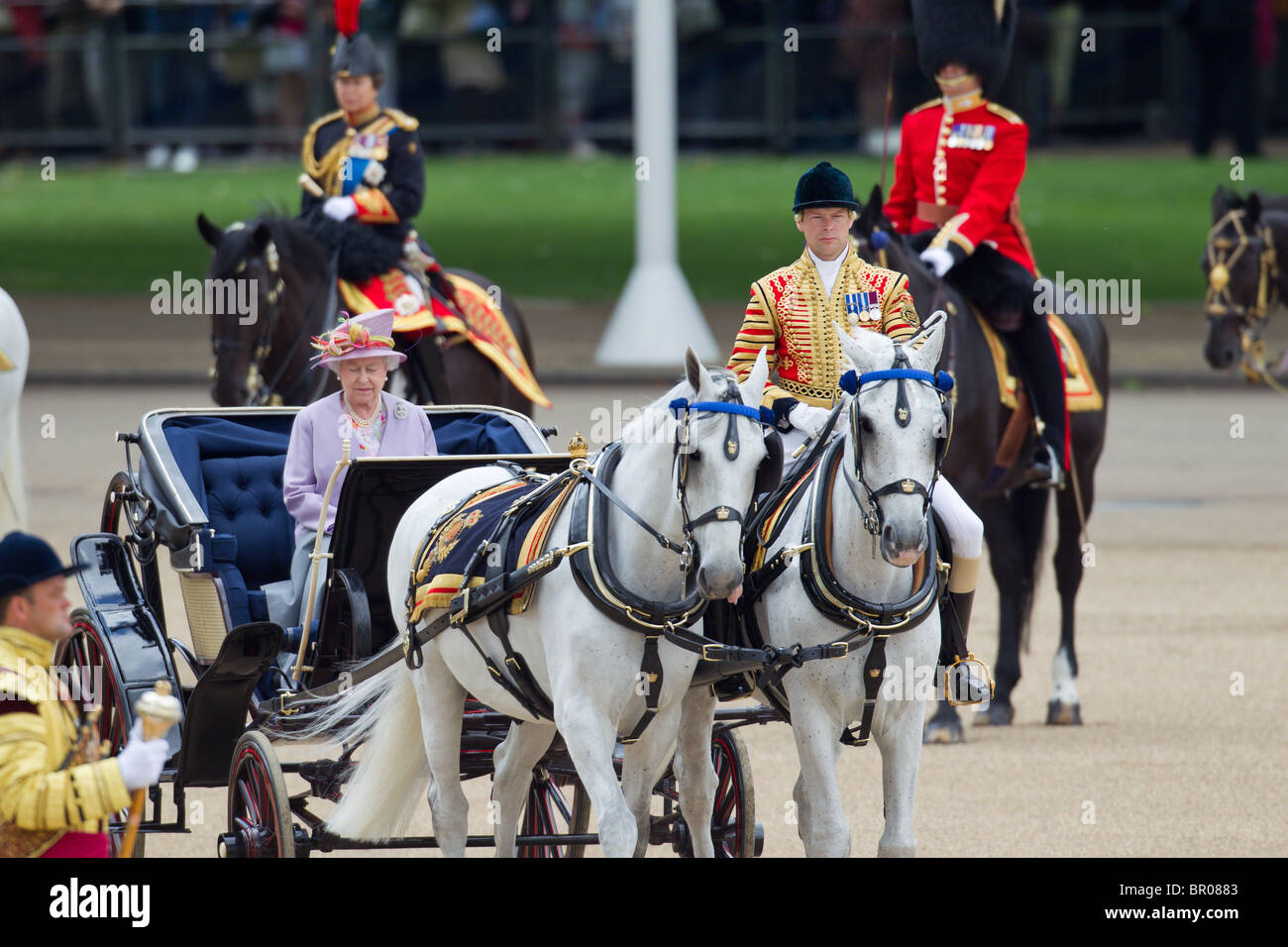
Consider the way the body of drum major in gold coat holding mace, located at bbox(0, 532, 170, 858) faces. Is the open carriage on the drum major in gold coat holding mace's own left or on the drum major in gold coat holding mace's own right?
on the drum major in gold coat holding mace's own left

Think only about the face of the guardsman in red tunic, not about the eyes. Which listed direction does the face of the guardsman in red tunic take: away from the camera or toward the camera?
toward the camera

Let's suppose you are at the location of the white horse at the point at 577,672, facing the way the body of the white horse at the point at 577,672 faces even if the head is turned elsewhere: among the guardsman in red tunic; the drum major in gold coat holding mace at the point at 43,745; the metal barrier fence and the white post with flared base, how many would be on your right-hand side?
1

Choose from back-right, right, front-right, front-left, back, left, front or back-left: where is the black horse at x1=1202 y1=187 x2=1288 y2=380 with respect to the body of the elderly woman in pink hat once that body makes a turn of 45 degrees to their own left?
left

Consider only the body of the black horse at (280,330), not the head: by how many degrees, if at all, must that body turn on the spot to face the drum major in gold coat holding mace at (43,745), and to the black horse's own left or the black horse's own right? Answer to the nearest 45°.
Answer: approximately 45° to the black horse's own left

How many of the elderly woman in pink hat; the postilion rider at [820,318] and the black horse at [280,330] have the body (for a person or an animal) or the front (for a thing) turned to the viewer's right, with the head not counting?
0

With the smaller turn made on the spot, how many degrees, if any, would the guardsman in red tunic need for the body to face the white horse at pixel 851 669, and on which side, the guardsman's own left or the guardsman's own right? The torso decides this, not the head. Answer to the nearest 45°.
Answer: approximately 45° to the guardsman's own left

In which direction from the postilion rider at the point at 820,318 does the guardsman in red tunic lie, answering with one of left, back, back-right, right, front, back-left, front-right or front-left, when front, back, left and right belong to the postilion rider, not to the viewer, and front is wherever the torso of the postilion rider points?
back

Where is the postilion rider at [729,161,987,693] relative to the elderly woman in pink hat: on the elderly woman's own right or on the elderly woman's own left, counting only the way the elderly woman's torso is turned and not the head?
on the elderly woman's own left

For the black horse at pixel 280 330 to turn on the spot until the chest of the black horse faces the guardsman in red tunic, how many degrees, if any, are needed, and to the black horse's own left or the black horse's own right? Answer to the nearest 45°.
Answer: approximately 90° to the black horse's own left

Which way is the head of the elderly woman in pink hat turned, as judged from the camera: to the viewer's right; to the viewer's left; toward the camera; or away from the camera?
toward the camera

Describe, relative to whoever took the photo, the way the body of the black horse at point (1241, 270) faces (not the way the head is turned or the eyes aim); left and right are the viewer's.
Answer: facing the viewer and to the left of the viewer

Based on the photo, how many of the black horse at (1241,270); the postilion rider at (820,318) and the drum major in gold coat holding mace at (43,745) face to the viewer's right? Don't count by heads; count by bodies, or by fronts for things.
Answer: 1

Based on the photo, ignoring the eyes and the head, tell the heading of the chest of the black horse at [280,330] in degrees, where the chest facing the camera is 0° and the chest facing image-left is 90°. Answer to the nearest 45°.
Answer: approximately 45°

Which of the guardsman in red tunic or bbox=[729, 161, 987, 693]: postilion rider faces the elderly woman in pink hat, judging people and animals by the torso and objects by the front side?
the guardsman in red tunic

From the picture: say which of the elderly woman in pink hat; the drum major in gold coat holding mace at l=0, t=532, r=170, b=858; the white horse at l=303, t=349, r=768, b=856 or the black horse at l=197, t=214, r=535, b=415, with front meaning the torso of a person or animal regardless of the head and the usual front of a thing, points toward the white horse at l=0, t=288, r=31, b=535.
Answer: the black horse

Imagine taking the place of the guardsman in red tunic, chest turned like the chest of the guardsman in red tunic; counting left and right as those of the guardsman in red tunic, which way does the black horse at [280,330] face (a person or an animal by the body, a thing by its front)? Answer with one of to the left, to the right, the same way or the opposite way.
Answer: the same way

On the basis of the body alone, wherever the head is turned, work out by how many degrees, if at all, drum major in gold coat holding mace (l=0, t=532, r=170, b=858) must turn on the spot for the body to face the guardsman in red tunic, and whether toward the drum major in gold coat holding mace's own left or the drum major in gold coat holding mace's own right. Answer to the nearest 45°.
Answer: approximately 45° to the drum major in gold coat holding mace's own left

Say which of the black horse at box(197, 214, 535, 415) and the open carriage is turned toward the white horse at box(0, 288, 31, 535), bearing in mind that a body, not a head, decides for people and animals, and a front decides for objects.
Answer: the black horse

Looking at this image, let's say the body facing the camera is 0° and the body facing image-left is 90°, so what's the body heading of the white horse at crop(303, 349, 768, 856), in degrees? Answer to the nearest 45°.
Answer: approximately 315°

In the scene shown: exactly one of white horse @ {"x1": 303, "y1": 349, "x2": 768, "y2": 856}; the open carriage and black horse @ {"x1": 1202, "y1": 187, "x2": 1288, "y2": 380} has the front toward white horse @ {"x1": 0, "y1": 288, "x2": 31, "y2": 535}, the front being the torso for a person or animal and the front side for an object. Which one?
the black horse

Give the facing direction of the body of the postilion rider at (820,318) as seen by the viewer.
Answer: toward the camera
